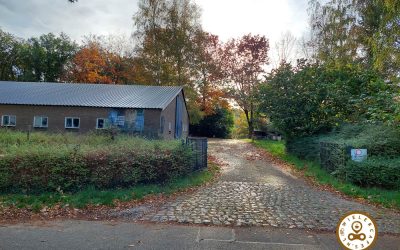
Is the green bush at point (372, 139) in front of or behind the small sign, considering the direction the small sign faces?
behind

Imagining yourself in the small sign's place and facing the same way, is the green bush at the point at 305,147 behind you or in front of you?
behind

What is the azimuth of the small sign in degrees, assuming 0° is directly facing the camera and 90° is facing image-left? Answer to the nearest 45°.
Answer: approximately 0°

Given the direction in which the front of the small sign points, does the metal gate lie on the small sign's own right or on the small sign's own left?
on the small sign's own right

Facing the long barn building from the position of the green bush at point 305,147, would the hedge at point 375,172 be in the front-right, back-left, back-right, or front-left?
back-left

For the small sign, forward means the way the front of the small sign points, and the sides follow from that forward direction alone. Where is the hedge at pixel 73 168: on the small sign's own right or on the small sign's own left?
on the small sign's own right
